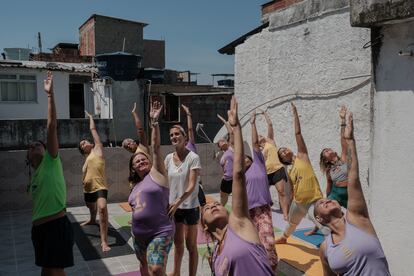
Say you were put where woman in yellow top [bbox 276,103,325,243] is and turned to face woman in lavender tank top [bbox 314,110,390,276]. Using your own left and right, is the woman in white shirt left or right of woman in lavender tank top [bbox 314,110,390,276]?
right

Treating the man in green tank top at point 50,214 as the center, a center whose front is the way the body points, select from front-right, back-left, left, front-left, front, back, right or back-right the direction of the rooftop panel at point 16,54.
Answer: back-right

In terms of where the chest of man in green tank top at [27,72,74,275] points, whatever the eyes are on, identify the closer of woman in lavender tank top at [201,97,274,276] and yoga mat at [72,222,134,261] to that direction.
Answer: the woman in lavender tank top

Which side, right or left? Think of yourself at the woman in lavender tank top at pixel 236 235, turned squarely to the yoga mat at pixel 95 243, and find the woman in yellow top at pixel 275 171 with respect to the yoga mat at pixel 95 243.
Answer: right

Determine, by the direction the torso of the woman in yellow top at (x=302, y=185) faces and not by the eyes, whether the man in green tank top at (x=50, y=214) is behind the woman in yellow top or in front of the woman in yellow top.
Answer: in front

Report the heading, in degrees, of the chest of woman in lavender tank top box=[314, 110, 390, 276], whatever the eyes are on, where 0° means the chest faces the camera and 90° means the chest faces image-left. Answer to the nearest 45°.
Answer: approximately 0°

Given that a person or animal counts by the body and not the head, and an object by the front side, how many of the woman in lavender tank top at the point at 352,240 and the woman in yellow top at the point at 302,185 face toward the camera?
2

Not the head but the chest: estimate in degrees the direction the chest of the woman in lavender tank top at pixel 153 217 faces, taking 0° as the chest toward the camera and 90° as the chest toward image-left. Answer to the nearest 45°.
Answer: approximately 45°

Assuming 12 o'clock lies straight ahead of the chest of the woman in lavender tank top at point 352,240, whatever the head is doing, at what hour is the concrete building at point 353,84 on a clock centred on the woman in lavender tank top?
The concrete building is roughly at 6 o'clock from the woman in lavender tank top.

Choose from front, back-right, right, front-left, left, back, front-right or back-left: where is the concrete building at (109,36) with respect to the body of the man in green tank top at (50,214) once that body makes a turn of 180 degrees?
front-left

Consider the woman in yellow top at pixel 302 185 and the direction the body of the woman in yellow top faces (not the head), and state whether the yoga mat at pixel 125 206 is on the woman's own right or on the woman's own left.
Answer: on the woman's own right
